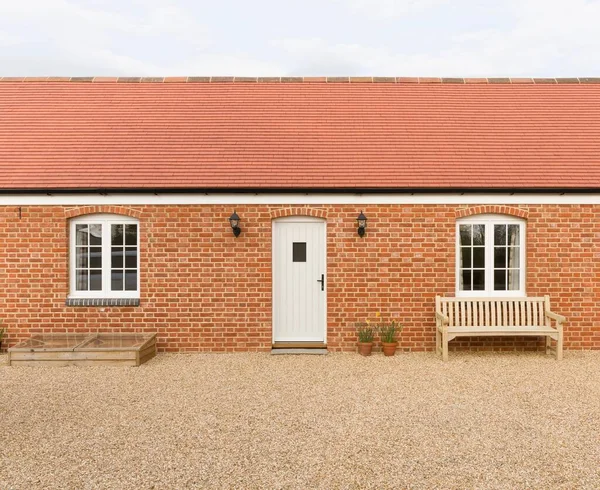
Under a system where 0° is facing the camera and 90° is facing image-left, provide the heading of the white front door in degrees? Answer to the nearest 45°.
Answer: approximately 0°

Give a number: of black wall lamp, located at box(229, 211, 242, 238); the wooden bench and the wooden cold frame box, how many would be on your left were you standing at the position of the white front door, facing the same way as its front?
1

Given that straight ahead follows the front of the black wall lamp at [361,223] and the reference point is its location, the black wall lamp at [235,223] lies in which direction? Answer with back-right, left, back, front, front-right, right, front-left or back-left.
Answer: right

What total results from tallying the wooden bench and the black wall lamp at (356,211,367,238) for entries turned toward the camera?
2

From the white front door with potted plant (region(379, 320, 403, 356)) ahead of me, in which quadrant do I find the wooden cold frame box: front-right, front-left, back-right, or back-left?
back-right

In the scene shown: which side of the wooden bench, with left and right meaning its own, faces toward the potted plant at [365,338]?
right

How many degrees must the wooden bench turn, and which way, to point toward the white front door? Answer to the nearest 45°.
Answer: approximately 90° to its right

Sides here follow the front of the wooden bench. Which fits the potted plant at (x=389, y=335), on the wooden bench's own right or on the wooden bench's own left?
on the wooden bench's own right

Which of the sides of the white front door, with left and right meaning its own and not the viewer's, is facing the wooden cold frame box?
right

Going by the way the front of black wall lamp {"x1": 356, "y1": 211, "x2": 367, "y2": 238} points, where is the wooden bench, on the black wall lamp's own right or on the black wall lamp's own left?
on the black wall lamp's own left
